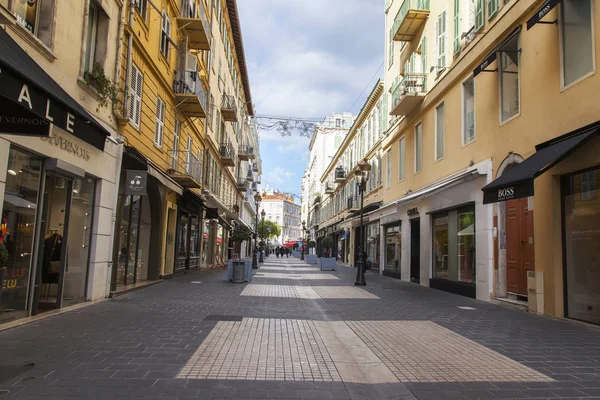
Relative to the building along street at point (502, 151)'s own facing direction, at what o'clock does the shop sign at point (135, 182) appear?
The shop sign is roughly at 1 o'clock from the building along street.

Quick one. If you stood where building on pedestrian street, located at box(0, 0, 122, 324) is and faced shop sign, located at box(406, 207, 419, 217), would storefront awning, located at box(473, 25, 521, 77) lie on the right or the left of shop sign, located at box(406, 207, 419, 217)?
right

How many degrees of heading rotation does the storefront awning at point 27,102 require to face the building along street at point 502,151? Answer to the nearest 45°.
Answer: approximately 45° to its left

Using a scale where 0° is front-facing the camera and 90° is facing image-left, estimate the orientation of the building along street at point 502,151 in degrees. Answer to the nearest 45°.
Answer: approximately 45°

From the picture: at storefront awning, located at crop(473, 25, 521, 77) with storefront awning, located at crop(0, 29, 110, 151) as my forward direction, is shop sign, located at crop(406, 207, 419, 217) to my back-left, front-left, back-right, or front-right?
back-right

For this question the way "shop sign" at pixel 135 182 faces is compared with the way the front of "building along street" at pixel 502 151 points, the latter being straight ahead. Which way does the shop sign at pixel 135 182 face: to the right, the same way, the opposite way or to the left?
to the left

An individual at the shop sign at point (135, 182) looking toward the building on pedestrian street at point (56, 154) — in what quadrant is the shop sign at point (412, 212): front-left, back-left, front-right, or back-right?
back-left

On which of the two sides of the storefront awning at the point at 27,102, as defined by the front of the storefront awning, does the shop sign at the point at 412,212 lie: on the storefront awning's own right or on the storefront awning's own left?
on the storefront awning's own left

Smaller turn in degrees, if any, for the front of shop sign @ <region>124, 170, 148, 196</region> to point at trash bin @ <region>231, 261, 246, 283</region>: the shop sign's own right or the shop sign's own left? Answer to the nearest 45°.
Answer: approximately 135° to the shop sign's own left

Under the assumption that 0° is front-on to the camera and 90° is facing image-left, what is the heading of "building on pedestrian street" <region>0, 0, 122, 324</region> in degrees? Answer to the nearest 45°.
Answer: approximately 315°

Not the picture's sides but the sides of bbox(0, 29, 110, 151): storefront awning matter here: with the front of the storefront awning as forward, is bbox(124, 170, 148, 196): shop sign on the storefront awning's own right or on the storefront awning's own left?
on the storefront awning's own left
